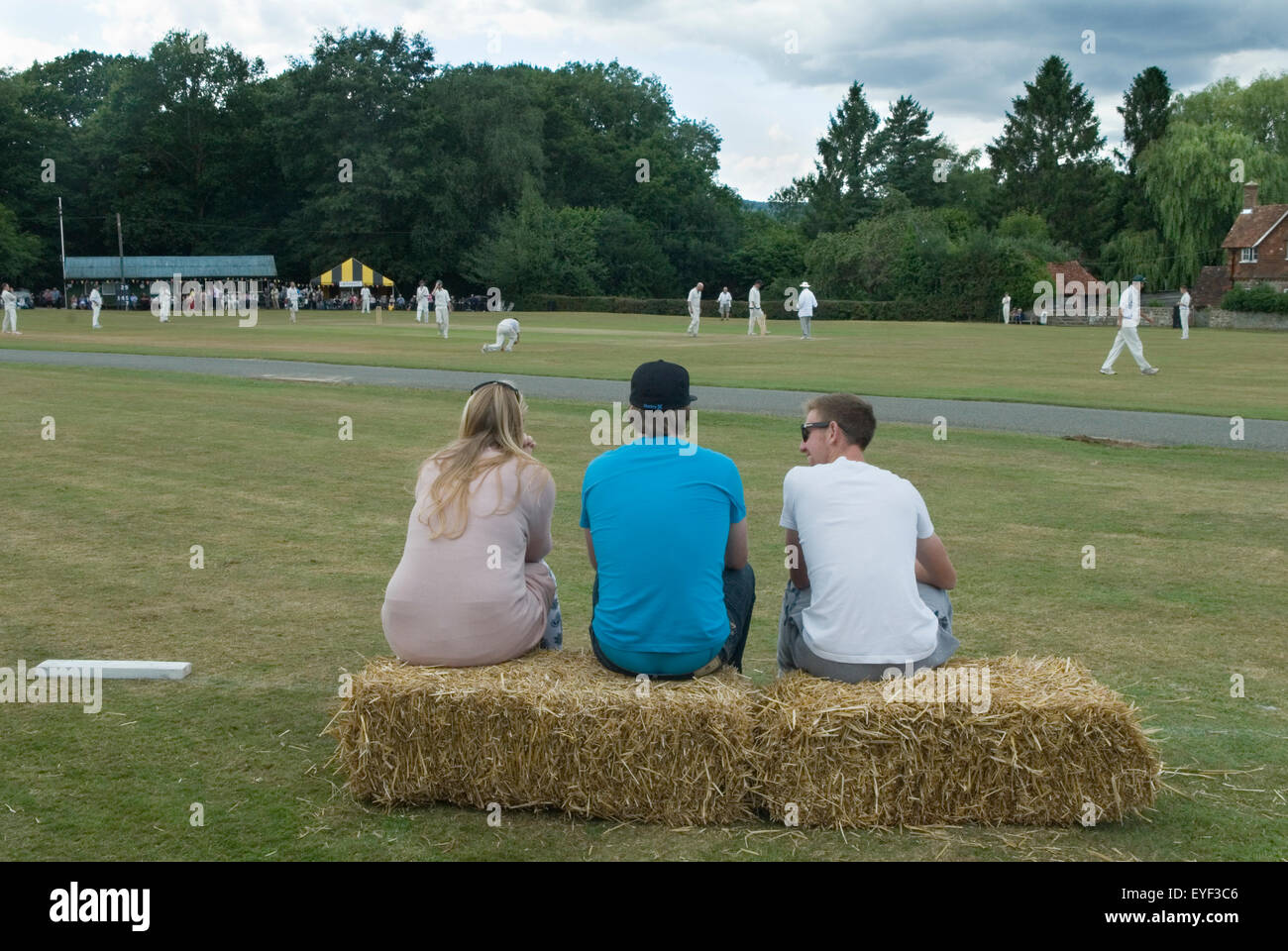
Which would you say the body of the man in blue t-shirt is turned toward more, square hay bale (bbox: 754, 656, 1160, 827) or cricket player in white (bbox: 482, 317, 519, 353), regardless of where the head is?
the cricket player in white

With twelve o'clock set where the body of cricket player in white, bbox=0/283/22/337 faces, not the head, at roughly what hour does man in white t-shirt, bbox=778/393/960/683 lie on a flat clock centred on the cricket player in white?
The man in white t-shirt is roughly at 3 o'clock from the cricket player in white.

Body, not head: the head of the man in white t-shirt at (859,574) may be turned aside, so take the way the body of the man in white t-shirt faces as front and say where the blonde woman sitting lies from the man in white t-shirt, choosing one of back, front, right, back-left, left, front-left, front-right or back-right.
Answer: left

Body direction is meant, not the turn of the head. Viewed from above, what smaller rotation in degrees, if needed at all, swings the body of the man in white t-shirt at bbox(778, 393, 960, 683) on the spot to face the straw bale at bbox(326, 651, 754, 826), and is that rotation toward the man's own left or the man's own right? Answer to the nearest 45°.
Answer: approximately 135° to the man's own left

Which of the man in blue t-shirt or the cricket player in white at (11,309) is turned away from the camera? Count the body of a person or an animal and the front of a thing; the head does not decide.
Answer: the man in blue t-shirt

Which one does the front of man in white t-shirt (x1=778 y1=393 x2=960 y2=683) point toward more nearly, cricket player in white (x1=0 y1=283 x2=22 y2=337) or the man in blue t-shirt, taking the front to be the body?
the cricket player in white

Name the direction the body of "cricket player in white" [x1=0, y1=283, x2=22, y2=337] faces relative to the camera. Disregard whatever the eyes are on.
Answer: to the viewer's right

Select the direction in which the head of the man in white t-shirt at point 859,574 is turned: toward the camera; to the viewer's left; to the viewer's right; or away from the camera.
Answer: to the viewer's left

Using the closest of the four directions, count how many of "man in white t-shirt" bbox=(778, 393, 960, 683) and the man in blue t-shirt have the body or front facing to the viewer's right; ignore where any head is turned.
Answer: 0

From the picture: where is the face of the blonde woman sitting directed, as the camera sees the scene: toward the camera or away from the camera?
away from the camera

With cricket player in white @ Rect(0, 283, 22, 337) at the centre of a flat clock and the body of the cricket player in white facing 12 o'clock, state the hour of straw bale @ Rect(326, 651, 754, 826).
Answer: The straw bale is roughly at 3 o'clock from the cricket player in white.

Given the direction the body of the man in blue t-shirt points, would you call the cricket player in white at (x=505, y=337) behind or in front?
in front

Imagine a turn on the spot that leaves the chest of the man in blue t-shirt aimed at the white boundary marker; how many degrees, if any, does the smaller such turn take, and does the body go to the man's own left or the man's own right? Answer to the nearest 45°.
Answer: approximately 45° to the man's own left

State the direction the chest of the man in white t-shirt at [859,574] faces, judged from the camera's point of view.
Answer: away from the camera

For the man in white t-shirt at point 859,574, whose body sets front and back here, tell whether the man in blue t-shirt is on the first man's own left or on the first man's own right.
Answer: on the first man's own left

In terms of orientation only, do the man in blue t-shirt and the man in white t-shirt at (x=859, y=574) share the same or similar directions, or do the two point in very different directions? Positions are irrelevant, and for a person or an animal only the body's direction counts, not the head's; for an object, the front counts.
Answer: same or similar directions

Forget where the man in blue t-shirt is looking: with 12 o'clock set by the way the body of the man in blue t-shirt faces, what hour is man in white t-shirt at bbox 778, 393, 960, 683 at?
The man in white t-shirt is roughly at 3 o'clock from the man in blue t-shirt.

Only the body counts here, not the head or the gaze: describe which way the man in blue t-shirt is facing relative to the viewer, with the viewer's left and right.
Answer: facing away from the viewer
